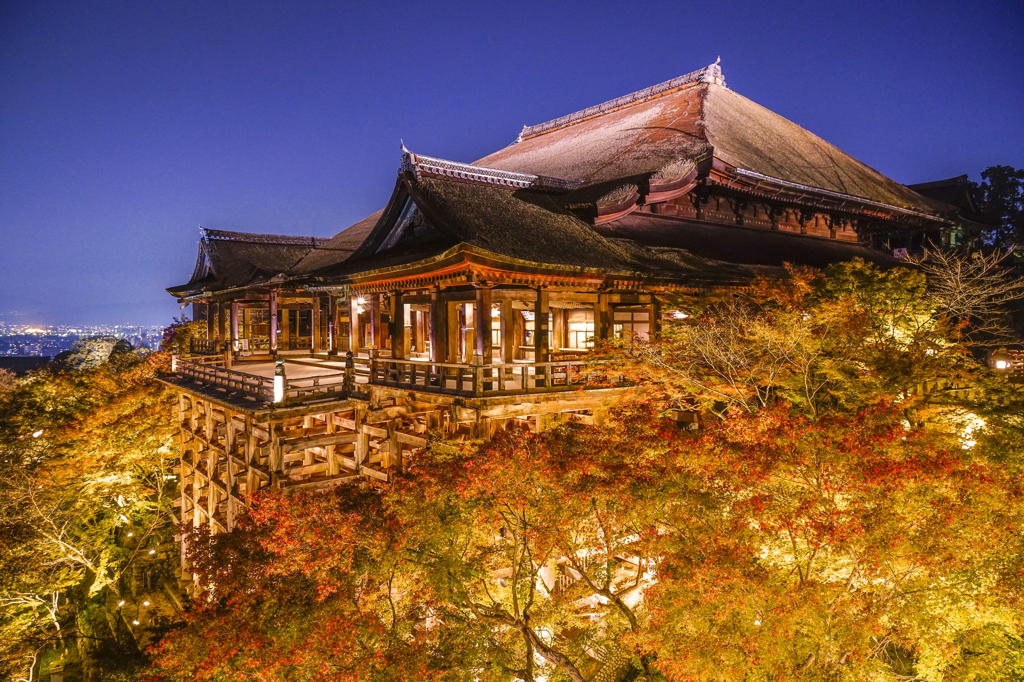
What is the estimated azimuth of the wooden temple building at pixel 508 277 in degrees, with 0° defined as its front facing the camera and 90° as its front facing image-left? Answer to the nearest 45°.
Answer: approximately 45°

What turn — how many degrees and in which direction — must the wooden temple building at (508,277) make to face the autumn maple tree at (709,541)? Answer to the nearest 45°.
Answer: approximately 90° to its left
